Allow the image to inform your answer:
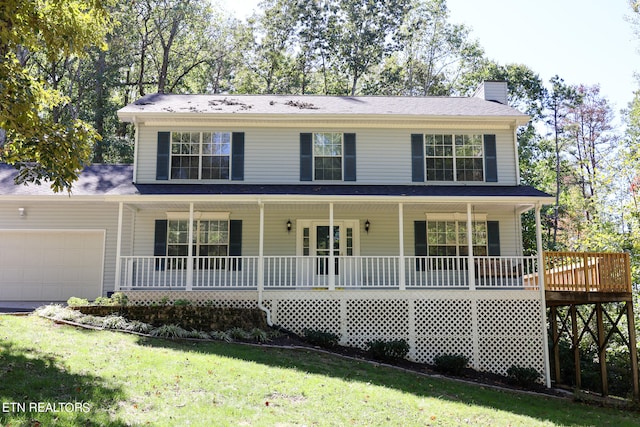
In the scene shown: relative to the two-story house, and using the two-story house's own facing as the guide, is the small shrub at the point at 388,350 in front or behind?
in front

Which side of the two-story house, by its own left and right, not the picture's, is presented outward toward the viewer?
front

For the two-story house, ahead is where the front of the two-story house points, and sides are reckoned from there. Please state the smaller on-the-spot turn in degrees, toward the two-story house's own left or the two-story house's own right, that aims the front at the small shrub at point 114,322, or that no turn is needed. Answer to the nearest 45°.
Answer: approximately 45° to the two-story house's own right

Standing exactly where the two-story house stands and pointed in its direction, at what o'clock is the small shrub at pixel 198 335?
The small shrub is roughly at 1 o'clock from the two-story house.

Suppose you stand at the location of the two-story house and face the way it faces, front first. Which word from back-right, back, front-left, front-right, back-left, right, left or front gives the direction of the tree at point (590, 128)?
back-left

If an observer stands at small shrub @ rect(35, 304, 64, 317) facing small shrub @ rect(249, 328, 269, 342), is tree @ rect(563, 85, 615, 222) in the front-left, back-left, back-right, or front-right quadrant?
front-left

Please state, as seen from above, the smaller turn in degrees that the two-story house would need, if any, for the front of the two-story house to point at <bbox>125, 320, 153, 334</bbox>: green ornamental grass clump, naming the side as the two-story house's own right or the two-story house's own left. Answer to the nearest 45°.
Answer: approximately 45° to the two-story house's own right

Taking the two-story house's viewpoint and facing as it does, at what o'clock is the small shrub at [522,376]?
The small shrub is roughly at 10 o'clock from the two-story house.

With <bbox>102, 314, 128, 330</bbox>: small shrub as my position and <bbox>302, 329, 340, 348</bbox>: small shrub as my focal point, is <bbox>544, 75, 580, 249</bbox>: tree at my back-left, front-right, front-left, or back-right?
front-left

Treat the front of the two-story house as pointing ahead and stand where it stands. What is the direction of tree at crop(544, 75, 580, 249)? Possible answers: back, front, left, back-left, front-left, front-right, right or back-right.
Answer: back-left

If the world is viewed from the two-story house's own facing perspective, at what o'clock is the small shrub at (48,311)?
The small shrub is roughly at 2 o'clock from the two-story house.

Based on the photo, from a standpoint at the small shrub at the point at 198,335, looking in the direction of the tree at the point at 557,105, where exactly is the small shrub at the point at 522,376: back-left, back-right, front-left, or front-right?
front-right
